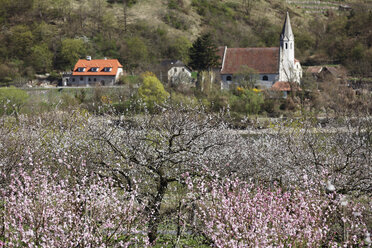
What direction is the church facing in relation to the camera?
to the viewer's right

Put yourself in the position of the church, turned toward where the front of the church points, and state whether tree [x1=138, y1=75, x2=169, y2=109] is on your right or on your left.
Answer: on your right

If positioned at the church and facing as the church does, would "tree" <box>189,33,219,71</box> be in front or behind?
behind

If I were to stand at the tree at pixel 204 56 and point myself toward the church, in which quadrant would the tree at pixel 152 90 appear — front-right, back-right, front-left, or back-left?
back-right
